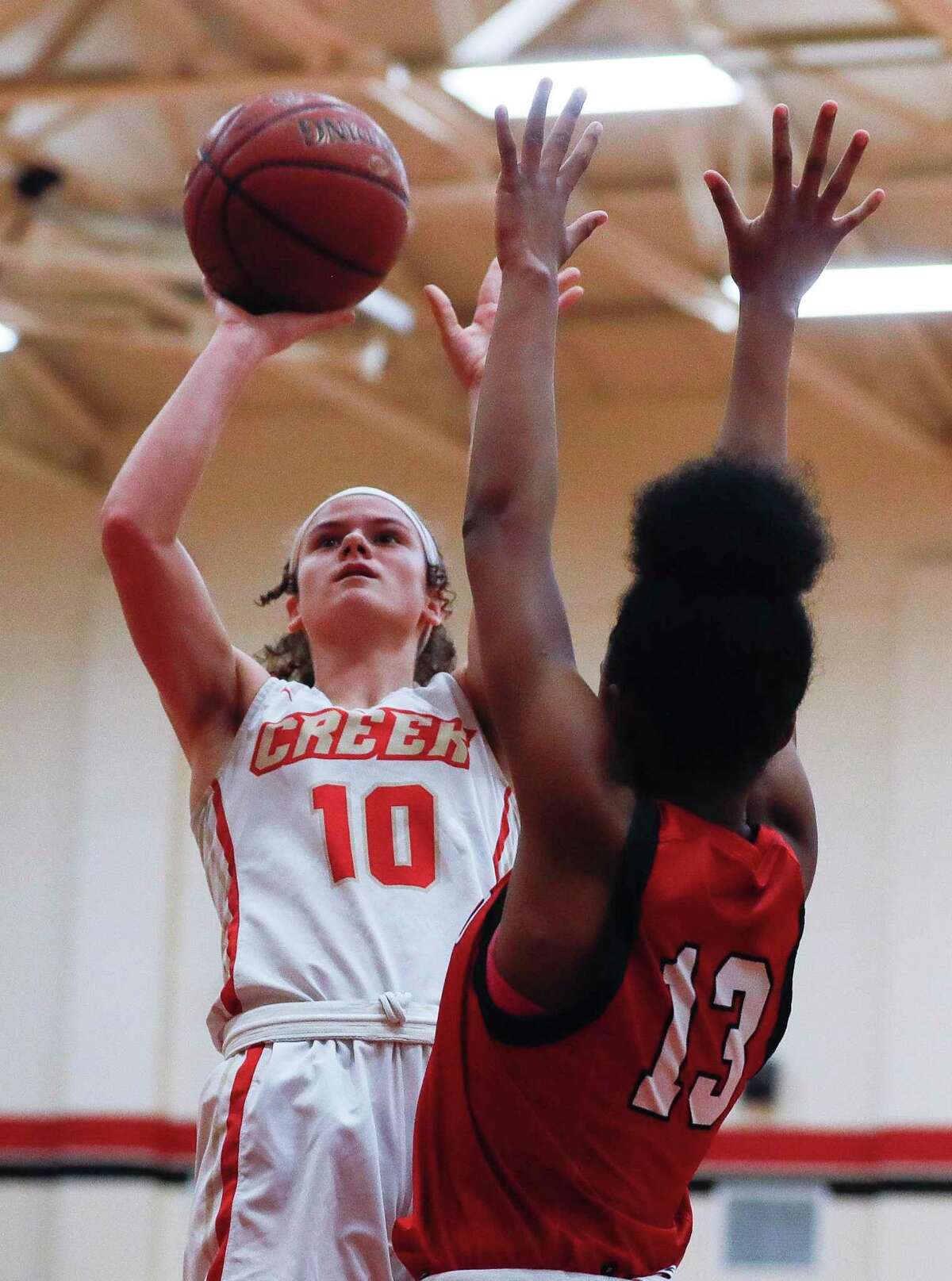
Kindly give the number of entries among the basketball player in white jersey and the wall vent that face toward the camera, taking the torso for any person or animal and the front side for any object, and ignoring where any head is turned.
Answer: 2

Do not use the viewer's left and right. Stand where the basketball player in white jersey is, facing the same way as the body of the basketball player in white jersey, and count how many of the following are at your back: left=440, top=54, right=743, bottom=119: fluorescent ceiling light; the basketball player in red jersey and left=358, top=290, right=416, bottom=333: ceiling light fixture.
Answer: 2

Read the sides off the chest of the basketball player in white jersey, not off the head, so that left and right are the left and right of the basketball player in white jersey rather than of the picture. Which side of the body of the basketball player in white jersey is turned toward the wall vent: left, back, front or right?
back

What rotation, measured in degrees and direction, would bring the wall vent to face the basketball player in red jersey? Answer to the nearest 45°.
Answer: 0° — it already faces them

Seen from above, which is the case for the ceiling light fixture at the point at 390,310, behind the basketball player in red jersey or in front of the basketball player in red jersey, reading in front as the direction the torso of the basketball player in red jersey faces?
in front

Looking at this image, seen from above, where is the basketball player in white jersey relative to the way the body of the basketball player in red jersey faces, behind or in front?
in front

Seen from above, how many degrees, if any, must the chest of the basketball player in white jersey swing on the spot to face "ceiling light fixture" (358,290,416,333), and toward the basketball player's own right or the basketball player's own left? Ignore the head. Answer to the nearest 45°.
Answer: approximately 180°

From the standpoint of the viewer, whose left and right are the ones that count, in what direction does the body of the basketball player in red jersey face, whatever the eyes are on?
facing away from the viewer and to the left of the viewer

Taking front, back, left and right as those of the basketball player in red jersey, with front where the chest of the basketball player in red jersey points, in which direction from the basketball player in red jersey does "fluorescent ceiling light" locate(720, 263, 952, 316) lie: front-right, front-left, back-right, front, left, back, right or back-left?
front-right

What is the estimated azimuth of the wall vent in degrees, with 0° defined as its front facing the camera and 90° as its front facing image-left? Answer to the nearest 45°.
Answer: approximately 0°
